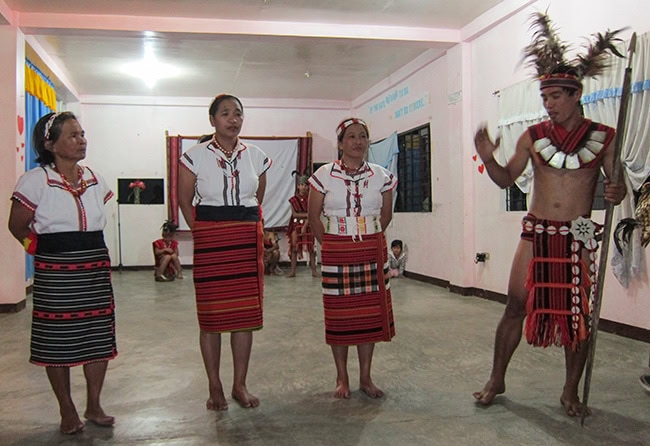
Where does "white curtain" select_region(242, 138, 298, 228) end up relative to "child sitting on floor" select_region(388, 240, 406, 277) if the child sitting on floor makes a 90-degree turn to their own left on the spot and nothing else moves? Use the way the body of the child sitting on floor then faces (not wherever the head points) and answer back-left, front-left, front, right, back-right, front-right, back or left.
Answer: back-left

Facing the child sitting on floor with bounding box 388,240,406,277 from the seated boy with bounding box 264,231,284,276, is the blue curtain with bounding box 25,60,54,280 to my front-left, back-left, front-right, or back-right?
back-right

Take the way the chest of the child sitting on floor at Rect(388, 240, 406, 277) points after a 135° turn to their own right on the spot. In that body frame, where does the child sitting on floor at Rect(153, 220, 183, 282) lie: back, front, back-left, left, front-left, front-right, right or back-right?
front-left

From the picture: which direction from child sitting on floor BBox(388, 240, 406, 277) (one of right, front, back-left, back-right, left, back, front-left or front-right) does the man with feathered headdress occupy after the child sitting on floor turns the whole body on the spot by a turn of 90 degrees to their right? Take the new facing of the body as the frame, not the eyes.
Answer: left

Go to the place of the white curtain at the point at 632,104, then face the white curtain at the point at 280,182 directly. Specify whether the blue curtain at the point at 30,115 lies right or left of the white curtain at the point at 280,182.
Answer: left

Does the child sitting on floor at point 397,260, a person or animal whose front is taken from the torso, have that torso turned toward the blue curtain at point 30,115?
no

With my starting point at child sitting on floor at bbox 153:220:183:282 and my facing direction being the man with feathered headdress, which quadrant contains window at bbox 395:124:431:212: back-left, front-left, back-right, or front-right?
front-left

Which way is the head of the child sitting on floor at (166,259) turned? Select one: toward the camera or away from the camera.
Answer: toward the camera

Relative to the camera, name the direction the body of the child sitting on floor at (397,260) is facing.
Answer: toward the camera
